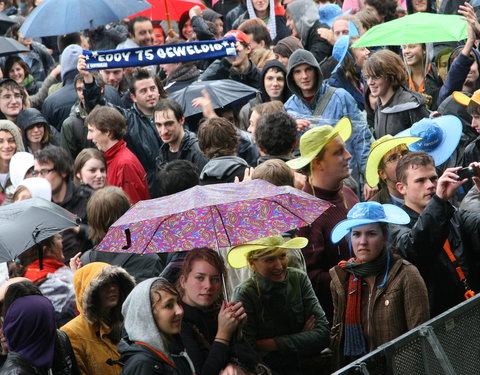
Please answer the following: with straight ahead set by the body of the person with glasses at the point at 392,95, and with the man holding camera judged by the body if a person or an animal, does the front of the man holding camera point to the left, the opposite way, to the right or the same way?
to the left

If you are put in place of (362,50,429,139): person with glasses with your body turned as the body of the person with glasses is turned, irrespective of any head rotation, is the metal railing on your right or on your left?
on your left

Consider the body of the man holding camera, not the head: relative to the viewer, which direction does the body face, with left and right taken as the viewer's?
facing the viewer and to the right of the viewer

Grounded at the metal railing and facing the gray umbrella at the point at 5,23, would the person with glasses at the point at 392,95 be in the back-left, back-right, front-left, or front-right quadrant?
front-right

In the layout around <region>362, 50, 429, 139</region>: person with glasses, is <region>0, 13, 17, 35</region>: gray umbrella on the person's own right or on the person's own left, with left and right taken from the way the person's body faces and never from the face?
on the person's own right

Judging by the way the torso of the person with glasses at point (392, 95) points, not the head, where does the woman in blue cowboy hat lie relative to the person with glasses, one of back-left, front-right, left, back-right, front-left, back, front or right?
front-left

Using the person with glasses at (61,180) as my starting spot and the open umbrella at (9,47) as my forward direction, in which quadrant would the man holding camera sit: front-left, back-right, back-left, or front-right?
back-right

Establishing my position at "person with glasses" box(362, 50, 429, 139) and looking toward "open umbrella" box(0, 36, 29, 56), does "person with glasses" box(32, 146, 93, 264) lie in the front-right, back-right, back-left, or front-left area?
front-left

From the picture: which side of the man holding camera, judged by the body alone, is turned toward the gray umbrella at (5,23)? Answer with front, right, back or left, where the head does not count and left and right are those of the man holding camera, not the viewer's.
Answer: back

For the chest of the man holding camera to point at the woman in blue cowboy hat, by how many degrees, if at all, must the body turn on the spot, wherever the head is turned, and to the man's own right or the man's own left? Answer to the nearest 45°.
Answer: approximately 90° to the man's own right

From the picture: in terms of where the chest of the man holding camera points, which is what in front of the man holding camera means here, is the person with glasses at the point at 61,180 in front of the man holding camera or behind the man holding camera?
behind

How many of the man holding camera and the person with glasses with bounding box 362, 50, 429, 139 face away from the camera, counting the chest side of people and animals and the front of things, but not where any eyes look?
0

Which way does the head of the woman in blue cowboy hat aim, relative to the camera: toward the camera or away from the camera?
toward the camera
